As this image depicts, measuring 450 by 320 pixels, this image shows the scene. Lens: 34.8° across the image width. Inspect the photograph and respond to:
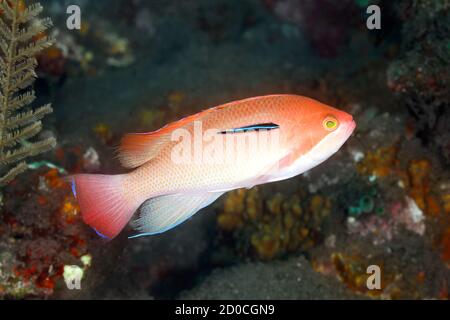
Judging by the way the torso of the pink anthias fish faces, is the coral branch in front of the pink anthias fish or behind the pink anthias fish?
behind

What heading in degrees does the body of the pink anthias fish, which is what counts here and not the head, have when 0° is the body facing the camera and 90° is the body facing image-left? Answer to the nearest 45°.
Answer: approximately 270°
